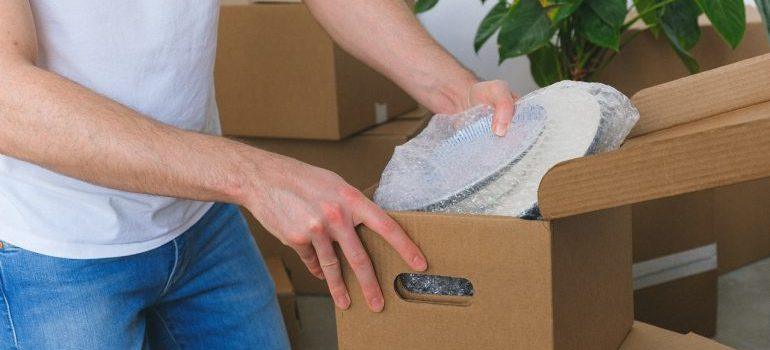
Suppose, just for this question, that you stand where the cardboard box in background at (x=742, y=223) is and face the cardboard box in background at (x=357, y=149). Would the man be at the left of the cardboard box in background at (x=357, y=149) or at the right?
left

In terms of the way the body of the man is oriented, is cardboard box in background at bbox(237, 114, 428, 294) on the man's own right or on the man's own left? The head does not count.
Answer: on the man's own left

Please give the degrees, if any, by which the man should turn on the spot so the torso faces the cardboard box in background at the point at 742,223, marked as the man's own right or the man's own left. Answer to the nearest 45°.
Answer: approximately 90° to the man's own left

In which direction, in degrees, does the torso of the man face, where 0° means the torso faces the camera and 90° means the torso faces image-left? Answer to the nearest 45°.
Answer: approximately 315°

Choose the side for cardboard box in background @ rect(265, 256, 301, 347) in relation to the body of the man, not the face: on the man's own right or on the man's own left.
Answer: on the man's own left

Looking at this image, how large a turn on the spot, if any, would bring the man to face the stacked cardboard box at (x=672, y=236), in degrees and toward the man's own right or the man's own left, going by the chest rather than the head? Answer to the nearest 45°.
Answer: approximately 90° to the man's own left

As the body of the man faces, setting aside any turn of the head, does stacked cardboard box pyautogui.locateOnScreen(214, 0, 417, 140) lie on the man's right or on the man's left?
on the man's left

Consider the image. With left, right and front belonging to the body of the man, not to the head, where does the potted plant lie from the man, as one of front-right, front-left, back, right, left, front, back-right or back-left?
left
